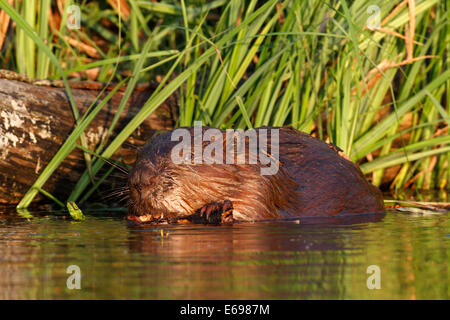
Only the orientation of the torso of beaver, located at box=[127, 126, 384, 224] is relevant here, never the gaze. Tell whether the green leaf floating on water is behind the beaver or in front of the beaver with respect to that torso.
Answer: in front

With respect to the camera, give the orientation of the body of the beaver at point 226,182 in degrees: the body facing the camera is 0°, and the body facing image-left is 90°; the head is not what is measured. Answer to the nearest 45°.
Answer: approximately 90°
